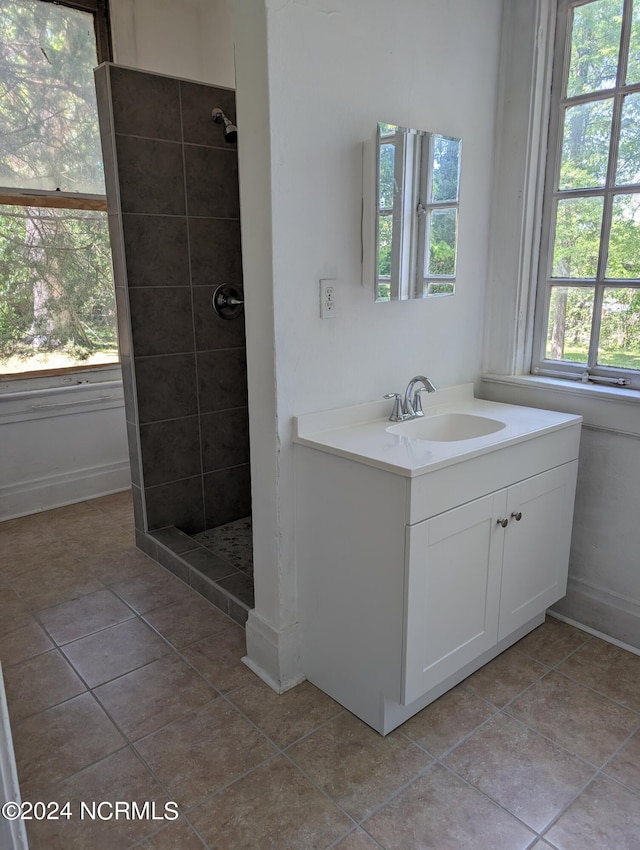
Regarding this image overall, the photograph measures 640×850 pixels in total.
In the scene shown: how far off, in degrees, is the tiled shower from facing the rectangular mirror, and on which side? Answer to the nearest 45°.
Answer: approximately 90° to its left

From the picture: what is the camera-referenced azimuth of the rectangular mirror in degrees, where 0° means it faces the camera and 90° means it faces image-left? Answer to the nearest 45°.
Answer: approximately 315°

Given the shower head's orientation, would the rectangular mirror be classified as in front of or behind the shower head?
in front

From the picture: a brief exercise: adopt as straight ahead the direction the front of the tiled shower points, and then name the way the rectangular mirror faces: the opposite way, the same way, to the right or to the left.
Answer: to the left

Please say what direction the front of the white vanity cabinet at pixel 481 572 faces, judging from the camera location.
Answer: facing the viewer and to the right of the viewer

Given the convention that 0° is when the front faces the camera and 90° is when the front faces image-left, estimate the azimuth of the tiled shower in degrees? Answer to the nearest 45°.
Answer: approximately 45°

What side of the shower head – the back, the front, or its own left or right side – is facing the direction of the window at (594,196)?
front

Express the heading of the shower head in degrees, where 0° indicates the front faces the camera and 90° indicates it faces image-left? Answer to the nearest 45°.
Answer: approximately 315°

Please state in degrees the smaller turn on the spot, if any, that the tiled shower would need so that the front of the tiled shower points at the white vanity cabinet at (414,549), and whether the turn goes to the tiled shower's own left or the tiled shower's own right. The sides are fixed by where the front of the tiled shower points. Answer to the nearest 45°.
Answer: approximately 90° to the tiled shower's own left

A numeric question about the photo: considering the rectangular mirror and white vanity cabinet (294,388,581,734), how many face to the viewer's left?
0

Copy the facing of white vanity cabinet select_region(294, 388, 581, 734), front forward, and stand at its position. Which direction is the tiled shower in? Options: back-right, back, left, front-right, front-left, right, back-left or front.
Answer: back
